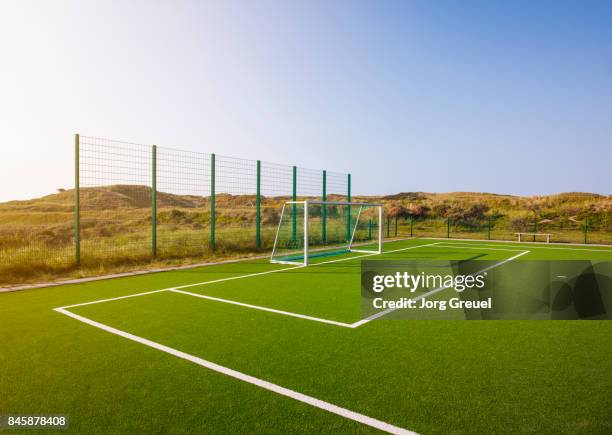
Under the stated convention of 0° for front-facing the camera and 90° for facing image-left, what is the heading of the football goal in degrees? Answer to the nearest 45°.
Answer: approximately 315°
